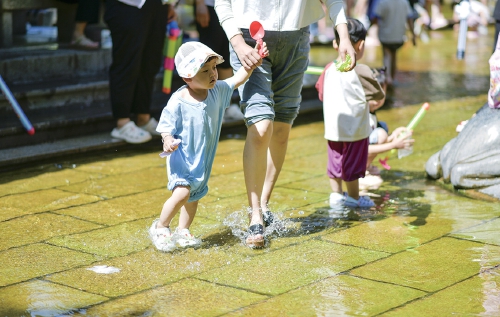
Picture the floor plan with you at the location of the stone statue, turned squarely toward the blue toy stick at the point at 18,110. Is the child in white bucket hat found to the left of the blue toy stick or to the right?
left

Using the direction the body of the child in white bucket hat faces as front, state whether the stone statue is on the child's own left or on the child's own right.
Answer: on the child's own left

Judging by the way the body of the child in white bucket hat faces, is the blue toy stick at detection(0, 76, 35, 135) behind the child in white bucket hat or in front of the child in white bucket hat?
behind

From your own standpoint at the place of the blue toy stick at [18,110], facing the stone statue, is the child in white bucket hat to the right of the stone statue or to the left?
right
